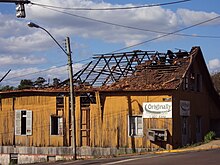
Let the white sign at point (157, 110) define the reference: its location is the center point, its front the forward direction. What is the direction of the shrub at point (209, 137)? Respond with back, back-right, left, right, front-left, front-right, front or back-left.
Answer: back-left

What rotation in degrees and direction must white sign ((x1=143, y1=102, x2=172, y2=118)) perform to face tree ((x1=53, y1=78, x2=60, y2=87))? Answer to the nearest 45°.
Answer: approximately 135° to its right

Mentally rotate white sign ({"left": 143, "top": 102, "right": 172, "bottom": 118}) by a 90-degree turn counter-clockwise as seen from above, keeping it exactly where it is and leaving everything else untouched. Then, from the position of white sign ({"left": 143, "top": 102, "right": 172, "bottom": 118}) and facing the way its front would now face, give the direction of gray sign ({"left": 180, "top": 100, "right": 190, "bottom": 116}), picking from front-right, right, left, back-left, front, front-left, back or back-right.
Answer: front-left

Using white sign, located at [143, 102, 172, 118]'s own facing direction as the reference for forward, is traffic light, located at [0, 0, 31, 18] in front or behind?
in front

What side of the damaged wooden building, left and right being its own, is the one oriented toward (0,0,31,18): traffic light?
front

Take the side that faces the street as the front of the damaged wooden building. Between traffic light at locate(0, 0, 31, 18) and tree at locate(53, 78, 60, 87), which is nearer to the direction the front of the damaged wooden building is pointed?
the traffic light

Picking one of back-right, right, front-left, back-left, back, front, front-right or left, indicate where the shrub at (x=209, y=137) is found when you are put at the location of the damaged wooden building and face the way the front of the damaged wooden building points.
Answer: left

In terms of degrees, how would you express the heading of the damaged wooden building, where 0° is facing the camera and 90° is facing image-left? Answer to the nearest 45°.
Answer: approximately 0°
